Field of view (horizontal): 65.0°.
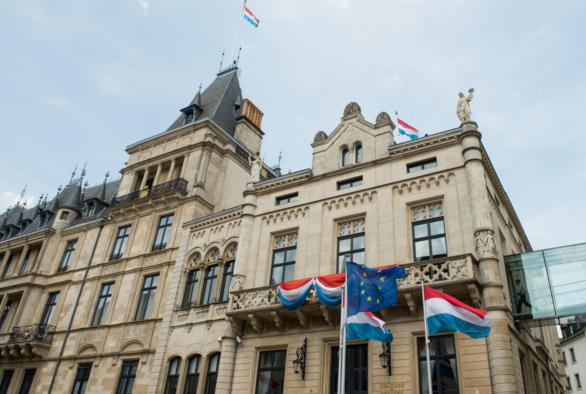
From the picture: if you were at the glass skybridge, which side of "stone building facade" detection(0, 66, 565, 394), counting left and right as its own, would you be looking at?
left

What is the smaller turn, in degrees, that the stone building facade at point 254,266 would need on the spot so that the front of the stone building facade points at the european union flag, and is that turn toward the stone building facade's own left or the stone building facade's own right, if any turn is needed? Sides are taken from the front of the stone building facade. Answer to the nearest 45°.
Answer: approximately 90° to the stone building facade's own left

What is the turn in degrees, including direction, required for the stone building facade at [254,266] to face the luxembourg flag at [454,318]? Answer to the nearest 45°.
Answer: approximately 90° to its left
